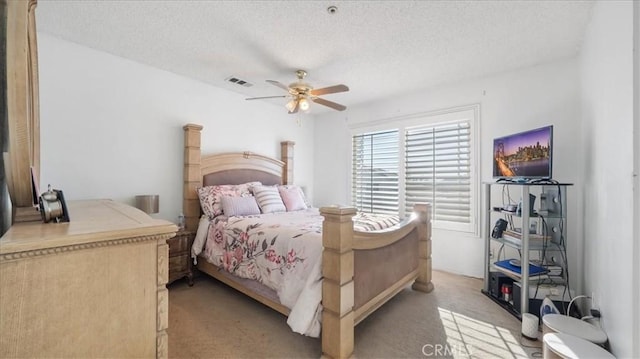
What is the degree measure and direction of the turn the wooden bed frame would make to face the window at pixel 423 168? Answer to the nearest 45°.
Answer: approximately 90° to its left

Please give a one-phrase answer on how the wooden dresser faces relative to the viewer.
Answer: facing away from the viewer and to the right of the viewer

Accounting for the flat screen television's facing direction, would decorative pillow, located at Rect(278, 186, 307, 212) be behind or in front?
in front

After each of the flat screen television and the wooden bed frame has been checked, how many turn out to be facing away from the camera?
0

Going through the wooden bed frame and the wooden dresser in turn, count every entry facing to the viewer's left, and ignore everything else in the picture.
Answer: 0

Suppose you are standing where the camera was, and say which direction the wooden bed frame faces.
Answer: facing the viewer and to the right of the viewer

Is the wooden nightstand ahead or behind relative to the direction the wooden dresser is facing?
ahead

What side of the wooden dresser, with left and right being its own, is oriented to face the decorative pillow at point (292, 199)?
front

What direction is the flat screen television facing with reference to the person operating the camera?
facing the viewer and to the left of the viewer
